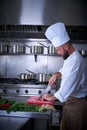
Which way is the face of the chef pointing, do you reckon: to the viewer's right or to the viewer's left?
to the viewer's left

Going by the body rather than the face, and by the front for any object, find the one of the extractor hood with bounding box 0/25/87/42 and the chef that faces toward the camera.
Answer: the extractor hood

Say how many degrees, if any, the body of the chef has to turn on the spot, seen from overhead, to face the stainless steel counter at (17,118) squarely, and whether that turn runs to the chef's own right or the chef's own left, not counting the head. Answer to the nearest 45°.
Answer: approximately 45° to the chef's own left

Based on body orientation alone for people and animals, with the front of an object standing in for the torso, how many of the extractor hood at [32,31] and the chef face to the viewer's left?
1

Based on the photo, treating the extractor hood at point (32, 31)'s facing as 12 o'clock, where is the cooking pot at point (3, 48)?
The cooking pot is roughly at 3 o'clock from the extractor hood.

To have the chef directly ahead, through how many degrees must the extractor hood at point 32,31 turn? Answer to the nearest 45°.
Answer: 0° — it already faces them

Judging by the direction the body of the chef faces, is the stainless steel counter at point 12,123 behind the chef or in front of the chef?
in front

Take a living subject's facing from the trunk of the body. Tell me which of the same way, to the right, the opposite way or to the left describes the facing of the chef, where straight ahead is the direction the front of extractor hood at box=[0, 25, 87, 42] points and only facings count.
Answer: to the right

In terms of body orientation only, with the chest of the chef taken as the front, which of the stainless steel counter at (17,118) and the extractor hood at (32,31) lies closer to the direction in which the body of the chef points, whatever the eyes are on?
the stainless steel counter

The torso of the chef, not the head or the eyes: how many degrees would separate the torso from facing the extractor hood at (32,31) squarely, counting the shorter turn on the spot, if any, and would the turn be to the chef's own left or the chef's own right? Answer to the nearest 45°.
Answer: approximately 90° to the chef's own right

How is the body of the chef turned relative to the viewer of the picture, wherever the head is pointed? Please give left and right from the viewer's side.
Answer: facing to the left of the viewer

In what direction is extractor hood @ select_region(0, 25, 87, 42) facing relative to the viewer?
toward the camera
